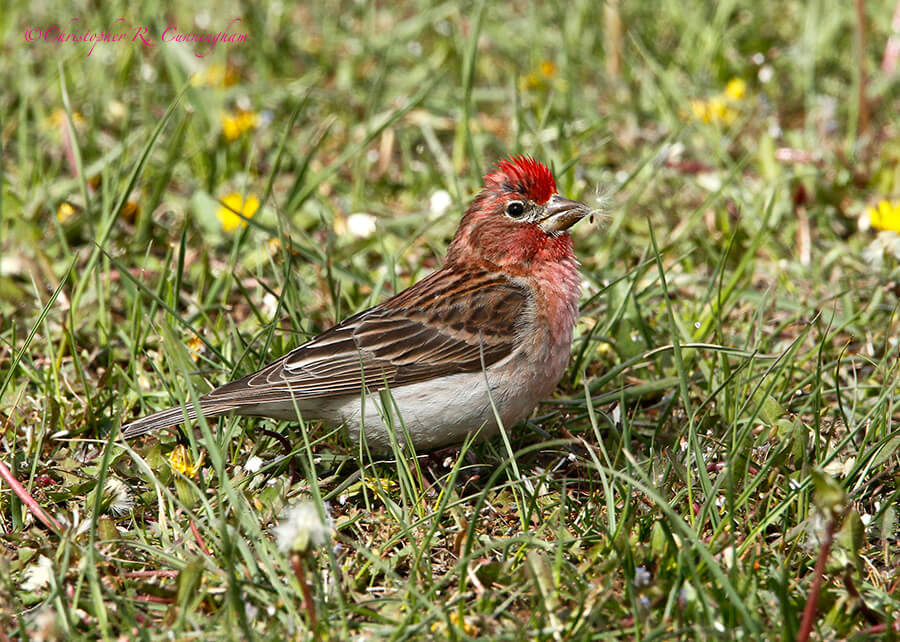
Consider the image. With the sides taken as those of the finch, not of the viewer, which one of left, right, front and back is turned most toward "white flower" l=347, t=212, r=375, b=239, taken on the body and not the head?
left

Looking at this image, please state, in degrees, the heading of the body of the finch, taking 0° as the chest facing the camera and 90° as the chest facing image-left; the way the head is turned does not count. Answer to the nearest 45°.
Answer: approximately 270°

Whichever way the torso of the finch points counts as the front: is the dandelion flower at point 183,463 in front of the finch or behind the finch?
behind

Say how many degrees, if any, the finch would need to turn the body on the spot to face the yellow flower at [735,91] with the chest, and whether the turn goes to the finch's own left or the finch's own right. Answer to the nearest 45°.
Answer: approximately 45° to the finch's own left

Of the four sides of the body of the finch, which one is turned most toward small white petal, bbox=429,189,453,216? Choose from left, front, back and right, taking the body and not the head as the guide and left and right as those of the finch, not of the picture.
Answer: left

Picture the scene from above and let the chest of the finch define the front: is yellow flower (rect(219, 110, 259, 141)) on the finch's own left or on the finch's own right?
on the finch's own left

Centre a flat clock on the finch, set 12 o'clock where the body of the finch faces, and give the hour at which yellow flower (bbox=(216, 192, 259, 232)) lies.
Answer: The yellow flower is roughly at 8 o'clock from the finch.

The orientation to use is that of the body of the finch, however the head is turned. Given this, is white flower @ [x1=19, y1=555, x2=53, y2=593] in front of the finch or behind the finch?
behind

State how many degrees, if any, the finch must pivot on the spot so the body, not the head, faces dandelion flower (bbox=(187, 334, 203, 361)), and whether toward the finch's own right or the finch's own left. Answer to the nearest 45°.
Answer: approximately 135° to the finch's own left

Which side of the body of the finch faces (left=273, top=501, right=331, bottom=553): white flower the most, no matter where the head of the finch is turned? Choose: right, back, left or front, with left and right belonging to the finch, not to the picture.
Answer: right

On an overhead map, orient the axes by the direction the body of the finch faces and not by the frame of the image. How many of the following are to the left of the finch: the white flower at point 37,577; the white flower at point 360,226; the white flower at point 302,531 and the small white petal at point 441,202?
2

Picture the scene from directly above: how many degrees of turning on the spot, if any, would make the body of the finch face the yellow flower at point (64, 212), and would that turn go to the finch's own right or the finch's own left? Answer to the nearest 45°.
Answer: approximately 135° to the finch's own left
